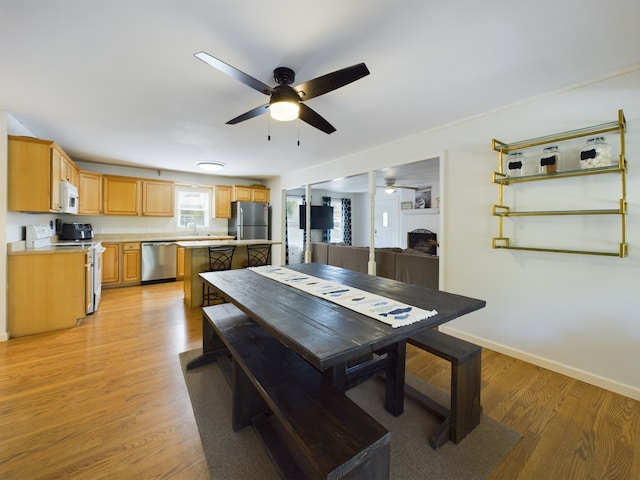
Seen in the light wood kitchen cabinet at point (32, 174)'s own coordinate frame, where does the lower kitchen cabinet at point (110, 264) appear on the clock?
The lower kitchen cabinet is roughly at 10 o'clock from the light wood kitchen cabinet.

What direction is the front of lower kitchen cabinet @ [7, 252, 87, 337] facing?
to the viewer's right

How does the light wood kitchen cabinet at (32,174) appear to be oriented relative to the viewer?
to the viewer's right

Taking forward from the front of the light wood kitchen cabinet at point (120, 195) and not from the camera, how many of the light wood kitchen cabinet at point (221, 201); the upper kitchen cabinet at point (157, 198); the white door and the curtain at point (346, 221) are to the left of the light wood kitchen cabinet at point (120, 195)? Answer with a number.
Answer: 4

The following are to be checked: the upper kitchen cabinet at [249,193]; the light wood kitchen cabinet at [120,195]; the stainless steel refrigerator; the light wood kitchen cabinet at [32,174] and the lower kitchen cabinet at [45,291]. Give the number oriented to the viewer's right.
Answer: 2

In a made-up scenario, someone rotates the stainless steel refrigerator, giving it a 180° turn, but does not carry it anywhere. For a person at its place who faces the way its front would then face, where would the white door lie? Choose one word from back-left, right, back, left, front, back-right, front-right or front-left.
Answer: right

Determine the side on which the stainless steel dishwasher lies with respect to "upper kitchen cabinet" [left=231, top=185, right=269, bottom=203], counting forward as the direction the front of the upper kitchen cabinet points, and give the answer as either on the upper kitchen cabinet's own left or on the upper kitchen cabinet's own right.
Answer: on the upper kitchen cabinet's own right

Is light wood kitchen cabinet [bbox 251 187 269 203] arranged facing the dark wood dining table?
yes
